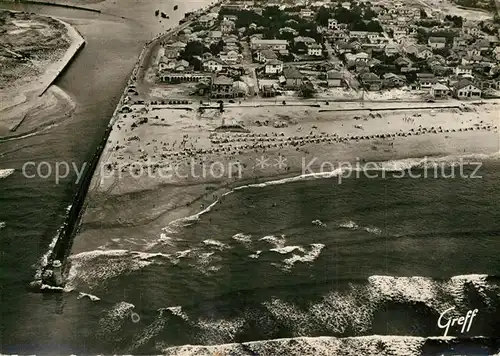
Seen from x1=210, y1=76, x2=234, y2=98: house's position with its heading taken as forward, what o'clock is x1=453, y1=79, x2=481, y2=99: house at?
x1=453, y1=79, x2=481, y2=99: house is roughly at 9 o'clock from x1=210, y1=76, x2=234, y2=98: house.

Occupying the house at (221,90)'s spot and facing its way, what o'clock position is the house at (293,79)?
the house at (293,79) is roughly at 8 o'clock from the house at (221,90).

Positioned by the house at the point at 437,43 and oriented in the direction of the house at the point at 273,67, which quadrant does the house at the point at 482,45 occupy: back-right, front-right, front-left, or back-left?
back-left

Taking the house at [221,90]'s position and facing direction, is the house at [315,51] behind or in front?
behind

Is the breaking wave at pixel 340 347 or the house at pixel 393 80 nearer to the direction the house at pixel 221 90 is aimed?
the breaking wave

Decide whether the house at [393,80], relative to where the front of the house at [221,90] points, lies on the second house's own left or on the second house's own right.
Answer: on the second house's own left

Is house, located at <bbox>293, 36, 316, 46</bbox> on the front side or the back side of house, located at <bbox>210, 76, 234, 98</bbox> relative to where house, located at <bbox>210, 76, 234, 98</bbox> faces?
on the back side

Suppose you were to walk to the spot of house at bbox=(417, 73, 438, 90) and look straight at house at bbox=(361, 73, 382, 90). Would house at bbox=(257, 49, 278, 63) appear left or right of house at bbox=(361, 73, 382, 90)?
right

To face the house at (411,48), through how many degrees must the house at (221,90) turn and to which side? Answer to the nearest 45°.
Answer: approximately 135° to its left

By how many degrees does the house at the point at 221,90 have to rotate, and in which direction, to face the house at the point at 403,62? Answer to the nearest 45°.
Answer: approximately 135° to its left

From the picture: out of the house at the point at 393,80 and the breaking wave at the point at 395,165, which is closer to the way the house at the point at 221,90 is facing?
the breaking wave

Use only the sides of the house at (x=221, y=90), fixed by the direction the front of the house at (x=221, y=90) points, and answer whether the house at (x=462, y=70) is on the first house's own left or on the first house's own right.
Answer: on the first house's own left

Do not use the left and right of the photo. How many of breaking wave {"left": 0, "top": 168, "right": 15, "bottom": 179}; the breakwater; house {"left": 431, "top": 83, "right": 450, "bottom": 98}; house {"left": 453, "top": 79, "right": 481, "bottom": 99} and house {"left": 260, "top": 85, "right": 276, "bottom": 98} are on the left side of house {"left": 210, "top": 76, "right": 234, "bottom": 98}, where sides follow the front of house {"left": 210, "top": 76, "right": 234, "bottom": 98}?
3

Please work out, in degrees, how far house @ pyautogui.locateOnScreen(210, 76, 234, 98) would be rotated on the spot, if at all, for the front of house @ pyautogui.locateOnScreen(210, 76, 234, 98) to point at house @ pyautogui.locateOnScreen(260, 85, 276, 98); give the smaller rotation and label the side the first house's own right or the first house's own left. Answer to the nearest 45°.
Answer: approximately 90° to the first house's own left

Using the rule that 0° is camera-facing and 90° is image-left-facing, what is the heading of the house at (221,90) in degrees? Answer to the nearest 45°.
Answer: approximately 0°

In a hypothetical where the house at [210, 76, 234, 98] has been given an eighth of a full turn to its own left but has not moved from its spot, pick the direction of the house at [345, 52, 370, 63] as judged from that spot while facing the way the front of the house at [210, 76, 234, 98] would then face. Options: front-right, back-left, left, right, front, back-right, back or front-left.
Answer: left

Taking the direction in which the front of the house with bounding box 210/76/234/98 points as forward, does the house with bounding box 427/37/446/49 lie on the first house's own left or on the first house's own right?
on the first house's own left

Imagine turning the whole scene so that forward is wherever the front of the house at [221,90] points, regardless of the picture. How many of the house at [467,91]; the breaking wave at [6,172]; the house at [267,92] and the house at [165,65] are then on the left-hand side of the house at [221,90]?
2
